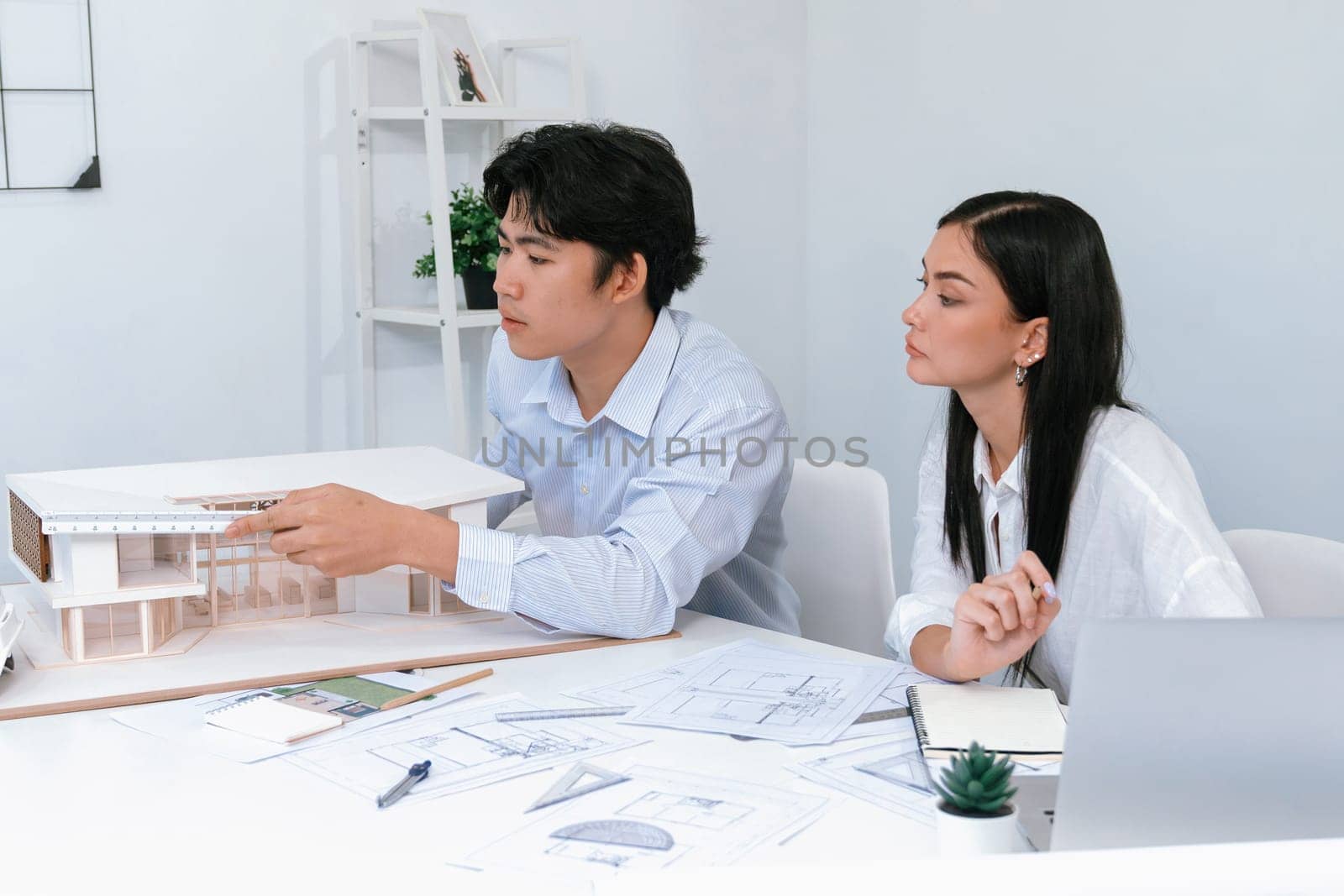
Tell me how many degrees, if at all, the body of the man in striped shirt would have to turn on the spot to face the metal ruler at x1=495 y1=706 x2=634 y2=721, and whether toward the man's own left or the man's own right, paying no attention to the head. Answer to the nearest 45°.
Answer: approximately 45° to the man's own left

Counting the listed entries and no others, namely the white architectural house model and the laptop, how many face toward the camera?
1

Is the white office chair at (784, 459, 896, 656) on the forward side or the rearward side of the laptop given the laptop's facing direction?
on the forward side

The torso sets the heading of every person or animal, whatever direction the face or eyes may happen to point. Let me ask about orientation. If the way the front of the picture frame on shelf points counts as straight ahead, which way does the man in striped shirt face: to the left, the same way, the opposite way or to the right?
to the right

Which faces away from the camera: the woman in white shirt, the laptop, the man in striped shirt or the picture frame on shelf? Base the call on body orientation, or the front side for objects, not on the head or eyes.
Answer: the laptop

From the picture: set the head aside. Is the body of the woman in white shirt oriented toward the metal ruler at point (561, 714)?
yes

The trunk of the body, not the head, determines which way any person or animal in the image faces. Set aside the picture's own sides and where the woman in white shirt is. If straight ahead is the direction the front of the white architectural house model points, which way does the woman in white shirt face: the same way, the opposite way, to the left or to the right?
to the right

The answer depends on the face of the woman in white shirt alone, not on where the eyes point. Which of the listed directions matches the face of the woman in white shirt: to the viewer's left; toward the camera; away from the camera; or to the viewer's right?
to the viewer's left

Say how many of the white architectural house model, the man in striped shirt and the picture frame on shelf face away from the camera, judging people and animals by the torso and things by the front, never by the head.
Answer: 0

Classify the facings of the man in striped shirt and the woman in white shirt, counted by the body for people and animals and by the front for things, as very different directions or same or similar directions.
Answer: same or similar directions

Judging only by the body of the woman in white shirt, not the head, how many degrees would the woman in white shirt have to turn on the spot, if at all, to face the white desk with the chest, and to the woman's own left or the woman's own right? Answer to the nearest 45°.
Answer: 0° — they already face it

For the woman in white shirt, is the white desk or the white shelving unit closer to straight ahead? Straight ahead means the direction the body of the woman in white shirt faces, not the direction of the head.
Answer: the white desk

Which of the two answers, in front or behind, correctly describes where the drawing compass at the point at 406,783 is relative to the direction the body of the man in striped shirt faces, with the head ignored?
in front

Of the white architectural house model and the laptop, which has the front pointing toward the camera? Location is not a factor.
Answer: the white architectural house model

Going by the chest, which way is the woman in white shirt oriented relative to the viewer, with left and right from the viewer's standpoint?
facing the viewer and to the left of the viewer
